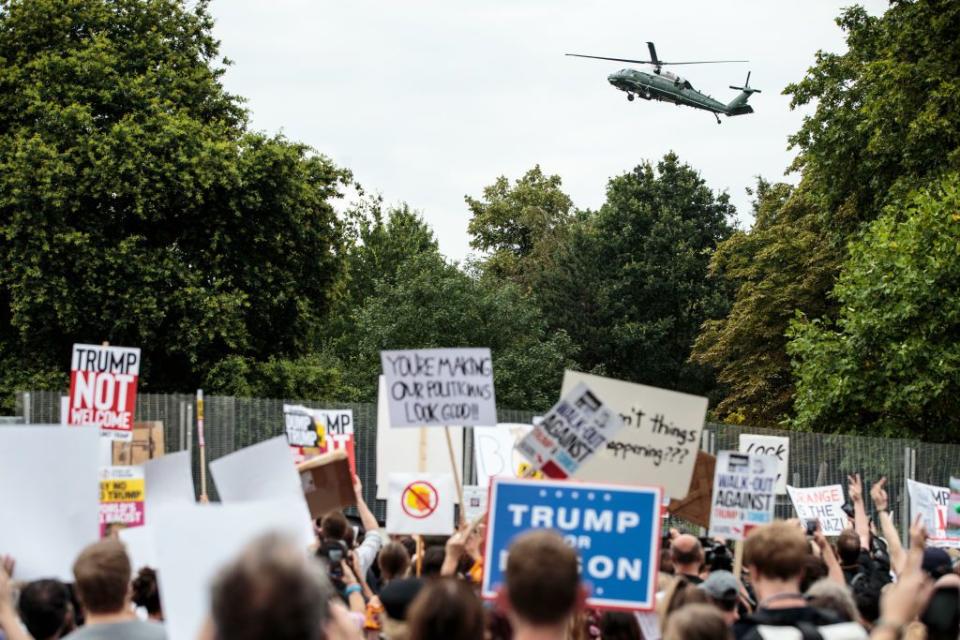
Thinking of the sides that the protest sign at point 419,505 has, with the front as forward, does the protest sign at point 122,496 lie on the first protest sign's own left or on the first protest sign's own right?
on the first protest sign's own right

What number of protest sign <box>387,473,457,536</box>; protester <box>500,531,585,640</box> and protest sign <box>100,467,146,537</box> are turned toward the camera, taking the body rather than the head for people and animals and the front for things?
2

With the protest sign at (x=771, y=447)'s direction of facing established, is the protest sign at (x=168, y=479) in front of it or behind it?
in front

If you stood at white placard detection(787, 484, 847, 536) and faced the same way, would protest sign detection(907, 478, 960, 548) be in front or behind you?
in front

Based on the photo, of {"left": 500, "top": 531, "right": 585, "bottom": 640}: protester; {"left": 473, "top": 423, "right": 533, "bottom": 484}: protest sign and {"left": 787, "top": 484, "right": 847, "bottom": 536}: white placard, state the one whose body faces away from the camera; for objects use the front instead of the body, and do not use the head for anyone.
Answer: the protester

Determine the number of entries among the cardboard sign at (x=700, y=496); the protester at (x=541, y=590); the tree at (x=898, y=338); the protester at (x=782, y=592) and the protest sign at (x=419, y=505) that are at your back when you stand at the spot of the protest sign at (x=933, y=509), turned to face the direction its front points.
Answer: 1

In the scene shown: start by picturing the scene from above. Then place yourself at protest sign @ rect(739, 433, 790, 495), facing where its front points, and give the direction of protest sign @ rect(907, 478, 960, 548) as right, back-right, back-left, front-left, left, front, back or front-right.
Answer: front-left

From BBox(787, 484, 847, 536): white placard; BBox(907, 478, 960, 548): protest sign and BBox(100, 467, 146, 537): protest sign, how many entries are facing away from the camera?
0

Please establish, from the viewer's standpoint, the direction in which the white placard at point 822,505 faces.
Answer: facing the viewer

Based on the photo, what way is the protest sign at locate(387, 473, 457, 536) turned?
toward the camera

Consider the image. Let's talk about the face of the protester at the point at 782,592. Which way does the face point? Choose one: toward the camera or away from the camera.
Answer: away from the camera

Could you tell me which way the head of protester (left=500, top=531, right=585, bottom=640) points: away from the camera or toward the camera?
away from the camera

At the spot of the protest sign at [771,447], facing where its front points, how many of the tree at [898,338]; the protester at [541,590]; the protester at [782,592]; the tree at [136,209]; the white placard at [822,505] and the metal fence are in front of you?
2

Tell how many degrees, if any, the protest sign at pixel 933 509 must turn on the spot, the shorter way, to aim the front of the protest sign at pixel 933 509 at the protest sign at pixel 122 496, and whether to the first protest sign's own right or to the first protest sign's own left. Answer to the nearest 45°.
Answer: approximately 45° to the first protest sign's own right

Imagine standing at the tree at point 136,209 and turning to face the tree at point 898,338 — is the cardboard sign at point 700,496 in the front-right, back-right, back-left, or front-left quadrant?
front-right

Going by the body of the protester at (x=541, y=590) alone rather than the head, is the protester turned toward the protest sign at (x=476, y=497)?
yes
